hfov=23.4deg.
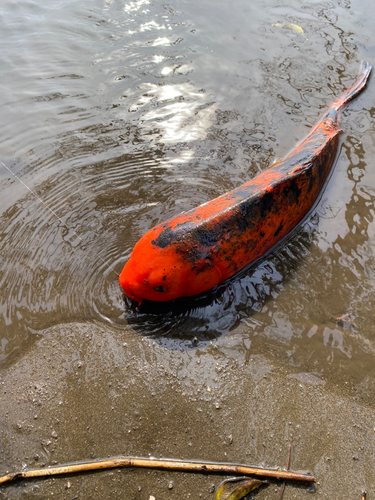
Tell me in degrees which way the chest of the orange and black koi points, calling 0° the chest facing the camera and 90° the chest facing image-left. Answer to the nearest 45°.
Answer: approximately 45°

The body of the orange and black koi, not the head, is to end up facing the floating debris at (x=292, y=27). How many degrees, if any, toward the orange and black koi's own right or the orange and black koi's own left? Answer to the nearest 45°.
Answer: approximately 135° to the orange and black koi's own right

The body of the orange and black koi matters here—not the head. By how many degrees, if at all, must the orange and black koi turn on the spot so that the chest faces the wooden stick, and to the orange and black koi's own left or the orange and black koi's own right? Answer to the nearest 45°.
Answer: approximately 45° to the orange and black koi's own left

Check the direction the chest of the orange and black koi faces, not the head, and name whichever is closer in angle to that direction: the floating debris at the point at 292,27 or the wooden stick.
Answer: the wooden stick
